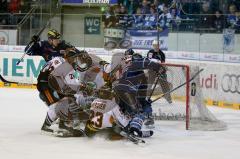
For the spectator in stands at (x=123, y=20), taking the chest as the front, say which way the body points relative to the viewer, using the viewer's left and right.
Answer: facing the viewer

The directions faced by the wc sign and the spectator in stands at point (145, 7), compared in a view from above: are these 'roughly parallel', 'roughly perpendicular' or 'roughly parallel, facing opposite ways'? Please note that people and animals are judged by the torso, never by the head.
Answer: roughly parallel

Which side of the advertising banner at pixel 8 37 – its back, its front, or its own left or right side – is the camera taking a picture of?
front

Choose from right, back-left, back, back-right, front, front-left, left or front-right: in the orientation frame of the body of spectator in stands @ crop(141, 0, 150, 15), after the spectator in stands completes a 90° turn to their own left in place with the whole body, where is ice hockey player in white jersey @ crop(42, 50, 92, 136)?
right

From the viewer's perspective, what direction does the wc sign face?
toward the camera

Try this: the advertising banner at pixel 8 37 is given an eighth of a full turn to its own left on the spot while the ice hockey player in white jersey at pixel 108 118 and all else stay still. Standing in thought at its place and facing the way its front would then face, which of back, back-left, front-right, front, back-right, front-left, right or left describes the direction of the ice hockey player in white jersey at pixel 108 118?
front-right

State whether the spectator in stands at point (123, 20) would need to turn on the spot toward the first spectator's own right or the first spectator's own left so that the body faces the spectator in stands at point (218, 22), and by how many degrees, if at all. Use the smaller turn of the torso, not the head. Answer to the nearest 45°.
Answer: approximately 45° to the first spectator's own left

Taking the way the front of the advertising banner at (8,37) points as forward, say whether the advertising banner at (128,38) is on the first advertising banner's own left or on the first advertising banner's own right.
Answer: on the first advertising banner's own left

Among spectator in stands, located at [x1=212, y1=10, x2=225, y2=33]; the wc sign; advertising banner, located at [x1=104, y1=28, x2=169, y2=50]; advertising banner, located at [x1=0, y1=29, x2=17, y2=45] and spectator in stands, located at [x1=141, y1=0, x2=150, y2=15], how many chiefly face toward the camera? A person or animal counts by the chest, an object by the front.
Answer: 5

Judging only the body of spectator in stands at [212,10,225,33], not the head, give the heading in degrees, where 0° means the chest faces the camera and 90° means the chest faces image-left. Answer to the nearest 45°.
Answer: approximately 0°
